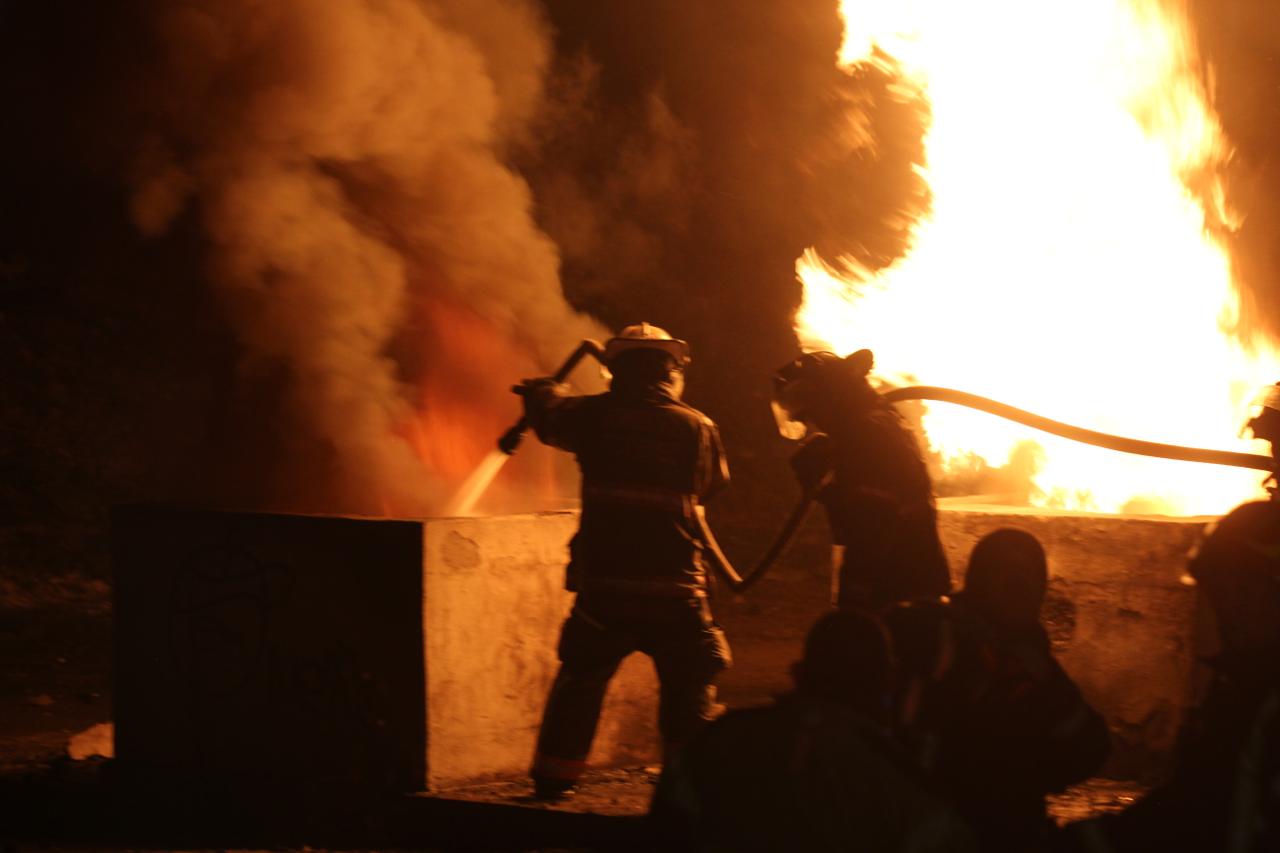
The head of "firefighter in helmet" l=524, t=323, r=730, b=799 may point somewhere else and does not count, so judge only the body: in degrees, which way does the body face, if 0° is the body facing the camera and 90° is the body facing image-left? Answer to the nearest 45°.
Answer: approximately 180°

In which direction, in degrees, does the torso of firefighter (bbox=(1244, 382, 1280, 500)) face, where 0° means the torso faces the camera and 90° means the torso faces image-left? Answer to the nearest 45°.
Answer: approximately 90°

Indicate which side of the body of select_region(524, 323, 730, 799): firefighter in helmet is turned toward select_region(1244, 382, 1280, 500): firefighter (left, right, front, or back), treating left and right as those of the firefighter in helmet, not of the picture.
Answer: right

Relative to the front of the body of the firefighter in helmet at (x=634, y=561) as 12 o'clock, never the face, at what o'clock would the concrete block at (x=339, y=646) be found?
The concrete block is roughly at 10 o'clock from the firefighter in helmet.

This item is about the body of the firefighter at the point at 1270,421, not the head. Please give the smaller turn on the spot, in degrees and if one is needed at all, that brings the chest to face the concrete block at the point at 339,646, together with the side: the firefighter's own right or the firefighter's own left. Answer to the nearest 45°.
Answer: approximately 45° to the firefighter's own left

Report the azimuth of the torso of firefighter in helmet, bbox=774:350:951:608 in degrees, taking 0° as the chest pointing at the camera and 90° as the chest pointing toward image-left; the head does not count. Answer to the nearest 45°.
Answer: approximately 90°

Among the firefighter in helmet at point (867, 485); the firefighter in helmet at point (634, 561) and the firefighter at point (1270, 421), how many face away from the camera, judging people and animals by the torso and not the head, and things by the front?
1

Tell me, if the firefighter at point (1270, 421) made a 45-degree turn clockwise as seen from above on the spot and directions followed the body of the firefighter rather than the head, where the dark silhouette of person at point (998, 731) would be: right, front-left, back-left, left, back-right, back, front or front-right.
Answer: back-left

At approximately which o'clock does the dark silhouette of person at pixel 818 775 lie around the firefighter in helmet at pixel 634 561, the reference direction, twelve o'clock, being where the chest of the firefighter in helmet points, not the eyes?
The dark silhouette of person is roughly at 6 o'clock from the firefighter in helmet.
